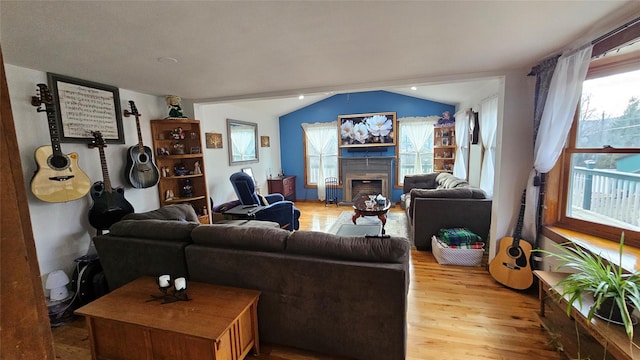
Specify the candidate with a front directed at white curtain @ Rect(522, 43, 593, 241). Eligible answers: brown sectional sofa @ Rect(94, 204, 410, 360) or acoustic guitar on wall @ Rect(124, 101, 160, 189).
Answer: the acoustic guitar on wall

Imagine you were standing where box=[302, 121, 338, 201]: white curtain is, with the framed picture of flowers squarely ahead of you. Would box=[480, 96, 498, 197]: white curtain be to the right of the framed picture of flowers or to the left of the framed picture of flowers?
right

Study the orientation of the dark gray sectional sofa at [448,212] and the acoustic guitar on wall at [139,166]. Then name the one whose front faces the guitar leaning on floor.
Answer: the acoustic guitar on wall

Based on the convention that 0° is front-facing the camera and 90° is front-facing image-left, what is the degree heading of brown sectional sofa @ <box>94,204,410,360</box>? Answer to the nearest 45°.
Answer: approximately 180°

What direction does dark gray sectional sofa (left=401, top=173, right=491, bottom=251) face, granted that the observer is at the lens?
facing to the left of the viewer

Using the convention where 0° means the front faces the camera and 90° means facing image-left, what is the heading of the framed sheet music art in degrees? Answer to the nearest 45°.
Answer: approximately 315°

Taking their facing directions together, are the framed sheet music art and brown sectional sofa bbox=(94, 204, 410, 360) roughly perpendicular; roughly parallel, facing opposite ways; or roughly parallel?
roughly perpendicular

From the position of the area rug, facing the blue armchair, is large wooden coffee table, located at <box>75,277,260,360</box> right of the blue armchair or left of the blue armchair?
left
